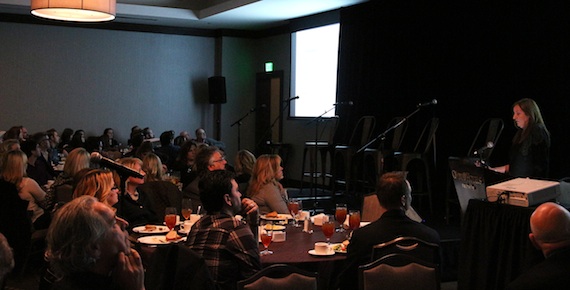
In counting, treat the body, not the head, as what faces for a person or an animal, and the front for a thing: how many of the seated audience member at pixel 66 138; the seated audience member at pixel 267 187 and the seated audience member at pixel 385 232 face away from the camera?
1

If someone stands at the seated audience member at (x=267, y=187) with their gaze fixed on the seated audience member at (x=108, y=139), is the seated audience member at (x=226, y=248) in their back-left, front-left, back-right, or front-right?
back-left

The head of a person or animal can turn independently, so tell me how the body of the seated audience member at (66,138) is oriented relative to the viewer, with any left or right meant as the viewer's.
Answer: facing to the right of the viewer

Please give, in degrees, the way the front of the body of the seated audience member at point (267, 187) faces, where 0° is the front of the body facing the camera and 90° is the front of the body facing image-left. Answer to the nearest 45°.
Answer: approximately 270°

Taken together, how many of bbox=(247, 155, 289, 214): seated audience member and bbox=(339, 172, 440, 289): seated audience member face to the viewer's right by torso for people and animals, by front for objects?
1

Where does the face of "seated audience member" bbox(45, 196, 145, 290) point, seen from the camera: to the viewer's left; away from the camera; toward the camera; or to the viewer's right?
to the viewer's right

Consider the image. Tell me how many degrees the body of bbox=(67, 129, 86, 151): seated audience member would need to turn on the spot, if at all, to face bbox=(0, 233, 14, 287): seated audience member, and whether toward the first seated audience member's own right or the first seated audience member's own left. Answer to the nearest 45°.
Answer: approximately 135° to the first seated audience member's own right

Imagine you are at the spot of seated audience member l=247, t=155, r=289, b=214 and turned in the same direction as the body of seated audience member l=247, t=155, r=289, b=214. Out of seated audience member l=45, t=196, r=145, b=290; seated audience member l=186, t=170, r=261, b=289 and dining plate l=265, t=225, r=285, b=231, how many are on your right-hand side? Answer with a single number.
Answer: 3
